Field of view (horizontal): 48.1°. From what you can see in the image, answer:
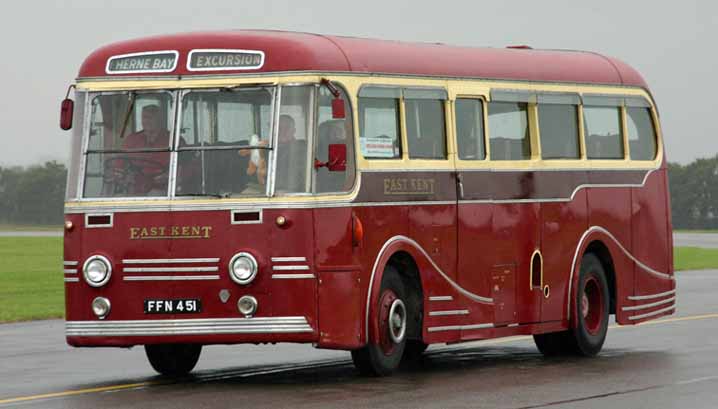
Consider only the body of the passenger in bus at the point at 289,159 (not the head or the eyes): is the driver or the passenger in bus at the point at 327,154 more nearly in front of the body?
the driver

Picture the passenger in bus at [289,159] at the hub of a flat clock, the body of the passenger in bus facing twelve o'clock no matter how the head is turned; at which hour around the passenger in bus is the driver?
The driver is roughly at 2 o'clock from the passenger in bus.

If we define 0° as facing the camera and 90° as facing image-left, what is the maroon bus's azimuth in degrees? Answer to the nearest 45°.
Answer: approximately 45°

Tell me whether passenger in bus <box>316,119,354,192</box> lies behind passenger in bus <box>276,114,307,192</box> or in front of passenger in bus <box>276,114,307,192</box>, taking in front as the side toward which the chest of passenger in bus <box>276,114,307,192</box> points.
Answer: behind

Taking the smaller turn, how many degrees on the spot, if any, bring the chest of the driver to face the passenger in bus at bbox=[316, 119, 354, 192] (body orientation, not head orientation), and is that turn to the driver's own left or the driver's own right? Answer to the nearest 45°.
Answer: approximately 135° to the driver's own left

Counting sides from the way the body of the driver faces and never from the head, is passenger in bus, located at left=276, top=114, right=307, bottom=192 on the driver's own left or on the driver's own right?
on the driver's own left

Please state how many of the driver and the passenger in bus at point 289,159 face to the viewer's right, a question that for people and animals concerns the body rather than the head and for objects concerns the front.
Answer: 0

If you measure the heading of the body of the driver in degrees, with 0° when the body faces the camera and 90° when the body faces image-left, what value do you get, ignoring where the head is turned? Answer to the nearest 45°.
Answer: approximately 45°
